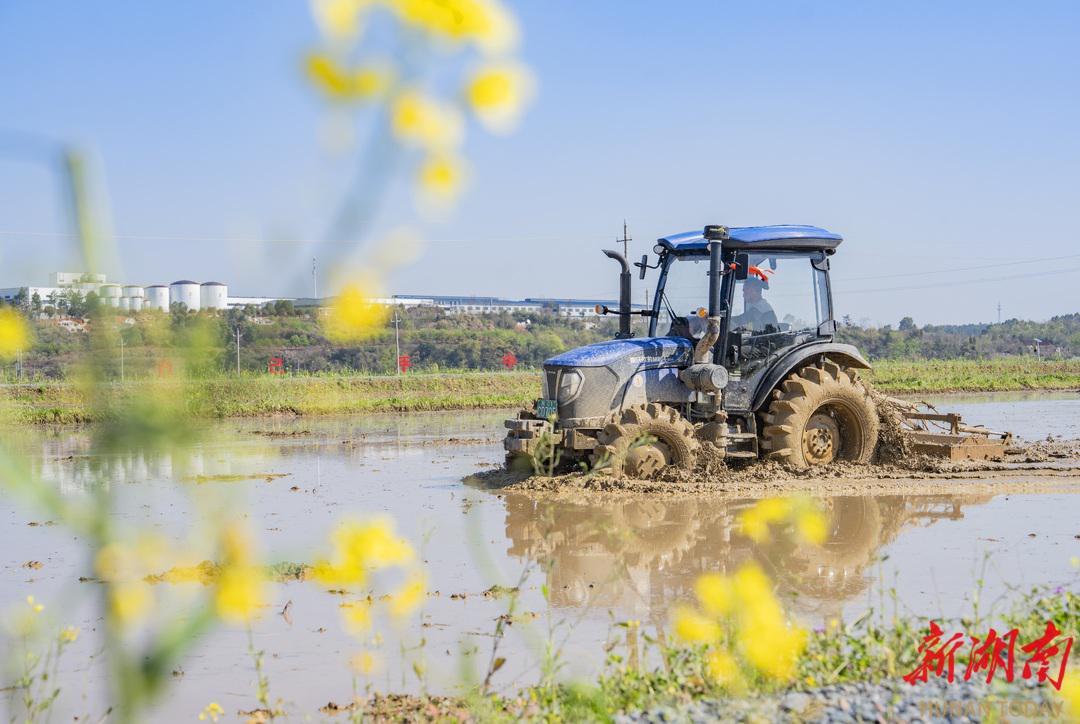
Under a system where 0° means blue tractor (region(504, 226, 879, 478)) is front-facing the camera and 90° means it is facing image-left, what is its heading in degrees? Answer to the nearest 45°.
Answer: approximately 45°

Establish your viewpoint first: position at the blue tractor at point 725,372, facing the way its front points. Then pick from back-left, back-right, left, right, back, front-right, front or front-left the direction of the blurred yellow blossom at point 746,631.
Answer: front-left

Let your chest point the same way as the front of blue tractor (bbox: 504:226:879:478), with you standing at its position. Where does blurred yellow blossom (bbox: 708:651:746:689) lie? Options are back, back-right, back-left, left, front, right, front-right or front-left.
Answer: front-left

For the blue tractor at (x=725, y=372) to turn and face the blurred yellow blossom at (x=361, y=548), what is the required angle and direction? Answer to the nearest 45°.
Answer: approximately 45° to its left

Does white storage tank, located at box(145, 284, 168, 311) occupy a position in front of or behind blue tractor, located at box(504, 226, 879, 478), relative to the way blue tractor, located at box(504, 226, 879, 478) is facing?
in front

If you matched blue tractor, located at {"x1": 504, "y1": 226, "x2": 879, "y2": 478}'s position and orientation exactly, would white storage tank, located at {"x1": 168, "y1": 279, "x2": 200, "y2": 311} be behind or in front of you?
in front

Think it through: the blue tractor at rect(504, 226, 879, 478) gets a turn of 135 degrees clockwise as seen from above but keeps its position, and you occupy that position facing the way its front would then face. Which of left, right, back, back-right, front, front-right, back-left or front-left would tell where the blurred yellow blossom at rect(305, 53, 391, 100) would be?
back

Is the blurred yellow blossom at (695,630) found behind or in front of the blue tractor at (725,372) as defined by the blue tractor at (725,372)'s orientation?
in front
